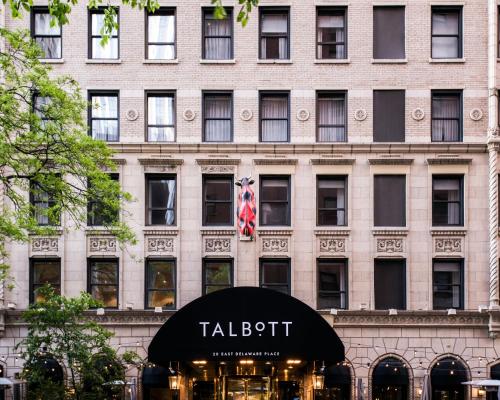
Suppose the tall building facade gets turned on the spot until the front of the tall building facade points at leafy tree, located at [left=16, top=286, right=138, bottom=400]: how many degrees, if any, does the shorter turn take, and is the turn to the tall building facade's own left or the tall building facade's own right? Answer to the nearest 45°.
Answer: approximately 45° to the tall building facade's own right

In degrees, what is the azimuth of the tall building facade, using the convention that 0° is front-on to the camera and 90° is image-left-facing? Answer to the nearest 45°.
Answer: approximately 0°

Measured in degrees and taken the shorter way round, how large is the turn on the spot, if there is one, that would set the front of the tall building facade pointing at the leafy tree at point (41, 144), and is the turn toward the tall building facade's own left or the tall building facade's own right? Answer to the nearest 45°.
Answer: approximately 45° to the tall building facade's own right
